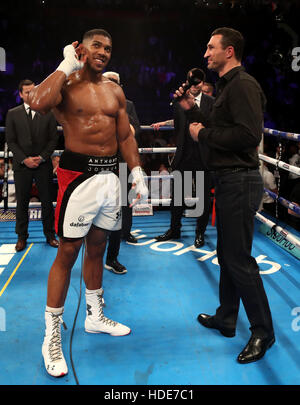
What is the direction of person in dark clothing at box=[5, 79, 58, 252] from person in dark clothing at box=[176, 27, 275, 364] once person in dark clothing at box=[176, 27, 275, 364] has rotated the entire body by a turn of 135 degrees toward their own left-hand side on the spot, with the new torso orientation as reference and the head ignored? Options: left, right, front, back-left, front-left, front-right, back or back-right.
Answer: back

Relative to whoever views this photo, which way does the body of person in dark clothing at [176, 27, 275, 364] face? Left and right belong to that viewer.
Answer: facing to the left of the viewer

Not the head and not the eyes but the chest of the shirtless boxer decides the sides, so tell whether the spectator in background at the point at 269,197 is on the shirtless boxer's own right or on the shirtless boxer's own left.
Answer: on the shirtless boxer's own left

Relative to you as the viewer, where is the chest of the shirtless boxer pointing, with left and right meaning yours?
facing the viewer and to the right of the viewer

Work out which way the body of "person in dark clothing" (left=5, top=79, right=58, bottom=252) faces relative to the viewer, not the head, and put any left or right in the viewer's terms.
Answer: facing the viewer

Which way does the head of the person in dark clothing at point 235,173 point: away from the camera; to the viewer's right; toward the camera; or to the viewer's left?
to the viewer's left

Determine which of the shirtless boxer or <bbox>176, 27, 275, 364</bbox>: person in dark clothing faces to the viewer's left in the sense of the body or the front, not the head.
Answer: the person in dark clothing

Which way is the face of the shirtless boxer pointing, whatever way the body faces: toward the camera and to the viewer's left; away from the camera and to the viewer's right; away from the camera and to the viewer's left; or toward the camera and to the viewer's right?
toward the camera and to the viewer's right
